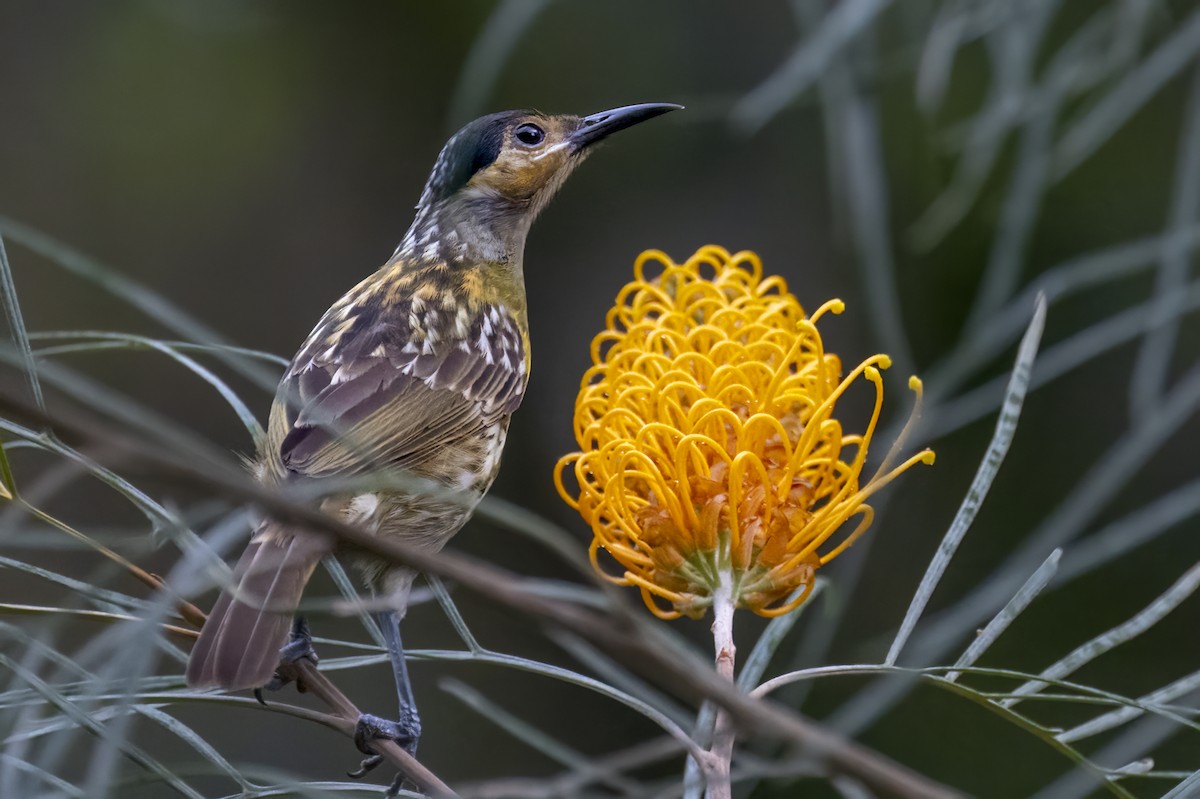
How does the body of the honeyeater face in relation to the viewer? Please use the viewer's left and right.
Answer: facing away from the viewer and to the right of the viewer
